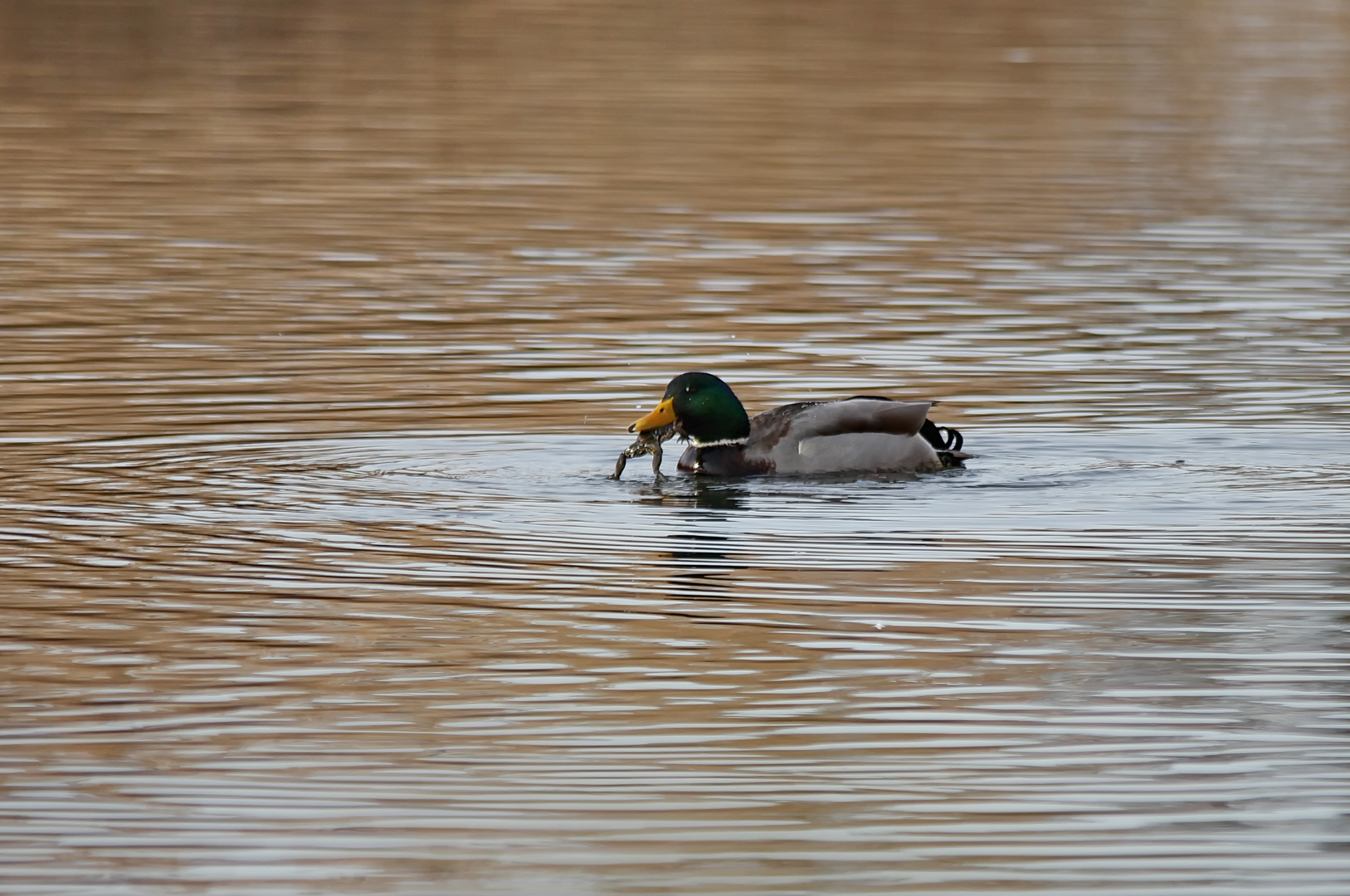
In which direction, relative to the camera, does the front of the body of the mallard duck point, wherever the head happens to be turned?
to the viewer's left
